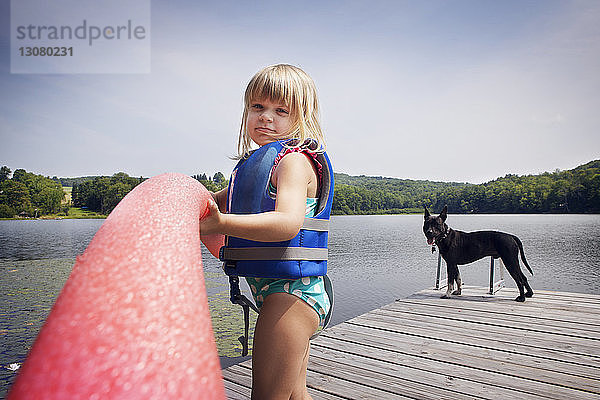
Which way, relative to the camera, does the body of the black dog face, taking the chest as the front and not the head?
to the viewer's left

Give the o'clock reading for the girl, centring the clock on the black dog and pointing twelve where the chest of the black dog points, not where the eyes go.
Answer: The girl is roughly at 9 o'clock from the black dog.
